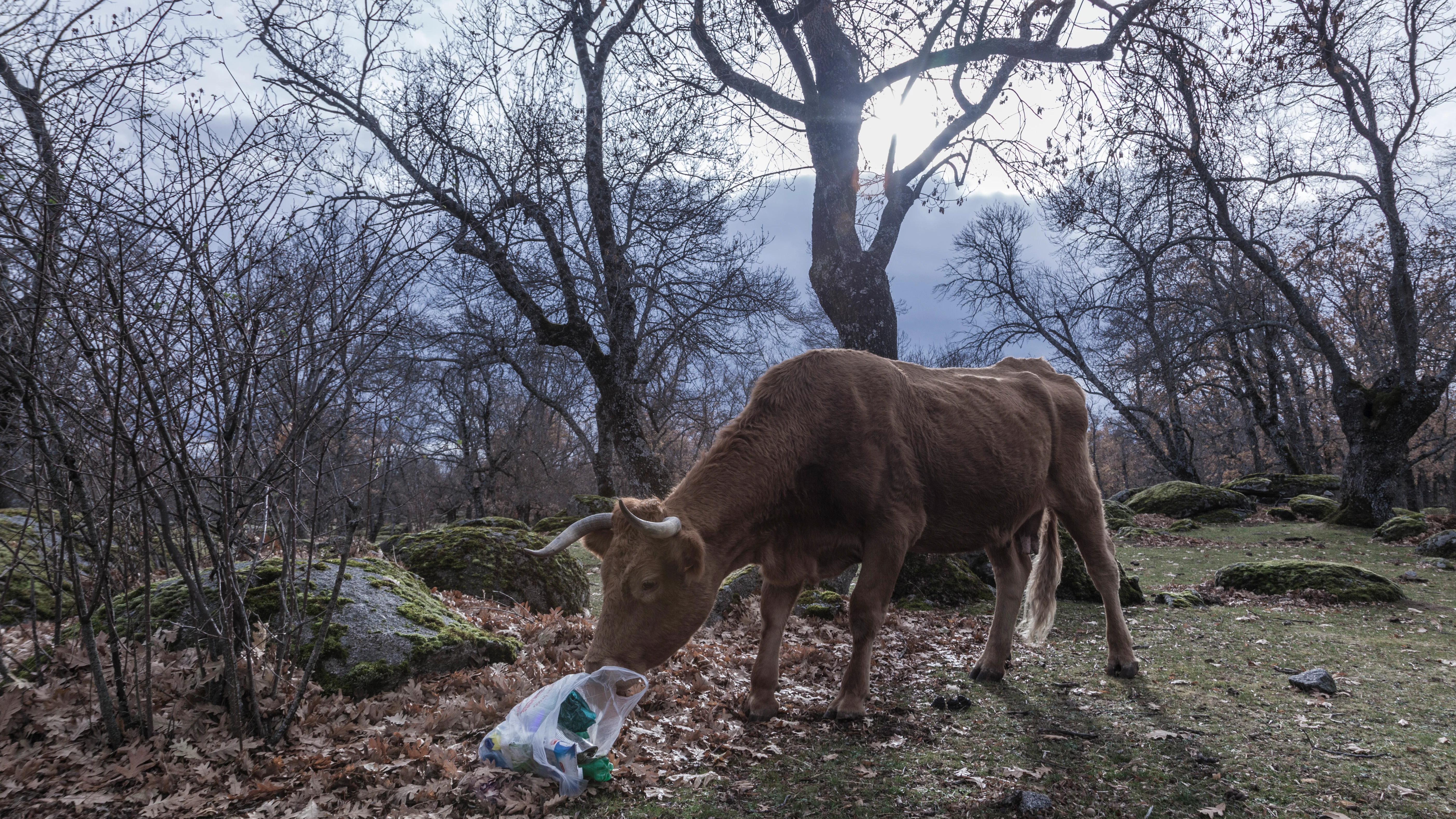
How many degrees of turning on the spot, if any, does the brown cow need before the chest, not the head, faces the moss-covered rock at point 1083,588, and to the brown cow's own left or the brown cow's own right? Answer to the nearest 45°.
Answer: approximately 180°

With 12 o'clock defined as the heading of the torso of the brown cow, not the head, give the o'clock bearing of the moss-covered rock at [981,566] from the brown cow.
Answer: The moss-covered rock is roughly at 5 o'clock from the brown cow.

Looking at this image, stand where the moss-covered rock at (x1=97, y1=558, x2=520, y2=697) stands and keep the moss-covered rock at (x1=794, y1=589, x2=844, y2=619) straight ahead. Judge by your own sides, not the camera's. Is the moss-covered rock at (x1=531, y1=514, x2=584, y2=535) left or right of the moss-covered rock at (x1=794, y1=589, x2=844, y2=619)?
left

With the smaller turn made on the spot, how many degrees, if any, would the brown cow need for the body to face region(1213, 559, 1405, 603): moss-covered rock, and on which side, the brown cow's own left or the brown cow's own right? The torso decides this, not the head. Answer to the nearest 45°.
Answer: approximately 180°

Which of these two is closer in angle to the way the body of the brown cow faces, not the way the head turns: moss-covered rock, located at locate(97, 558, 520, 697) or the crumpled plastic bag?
the crumpled plastic bag

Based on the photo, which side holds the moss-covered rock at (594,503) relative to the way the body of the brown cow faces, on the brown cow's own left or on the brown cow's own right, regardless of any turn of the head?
on the brown cow's own right

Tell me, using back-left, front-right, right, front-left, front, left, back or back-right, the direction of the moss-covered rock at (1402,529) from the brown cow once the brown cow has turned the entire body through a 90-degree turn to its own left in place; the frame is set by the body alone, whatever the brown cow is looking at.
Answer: left

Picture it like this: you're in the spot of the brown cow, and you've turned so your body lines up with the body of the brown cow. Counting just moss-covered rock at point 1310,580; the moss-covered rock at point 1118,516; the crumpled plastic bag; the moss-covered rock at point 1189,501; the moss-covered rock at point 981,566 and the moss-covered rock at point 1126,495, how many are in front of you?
1

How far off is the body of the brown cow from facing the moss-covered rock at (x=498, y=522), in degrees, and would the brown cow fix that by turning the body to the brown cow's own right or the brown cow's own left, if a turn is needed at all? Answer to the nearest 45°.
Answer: approximately 90° to the brown cow's own right

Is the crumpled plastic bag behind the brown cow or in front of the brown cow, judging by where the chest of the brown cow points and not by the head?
in front

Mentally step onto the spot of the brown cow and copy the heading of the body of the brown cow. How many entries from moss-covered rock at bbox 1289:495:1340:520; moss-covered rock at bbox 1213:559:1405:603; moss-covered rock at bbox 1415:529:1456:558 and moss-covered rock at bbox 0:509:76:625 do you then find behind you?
3

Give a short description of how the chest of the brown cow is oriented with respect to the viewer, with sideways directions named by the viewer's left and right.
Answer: facing the viewer and to the left of the viewer

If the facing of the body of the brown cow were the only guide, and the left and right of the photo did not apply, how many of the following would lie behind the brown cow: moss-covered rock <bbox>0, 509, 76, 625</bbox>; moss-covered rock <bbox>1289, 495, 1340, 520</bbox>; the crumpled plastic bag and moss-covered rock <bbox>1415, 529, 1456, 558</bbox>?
2

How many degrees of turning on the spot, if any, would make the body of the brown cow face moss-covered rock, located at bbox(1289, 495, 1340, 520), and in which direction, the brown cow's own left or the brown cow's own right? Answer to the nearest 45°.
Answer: approximately 180°

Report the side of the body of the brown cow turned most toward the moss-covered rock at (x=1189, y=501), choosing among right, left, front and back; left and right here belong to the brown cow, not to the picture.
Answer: back
